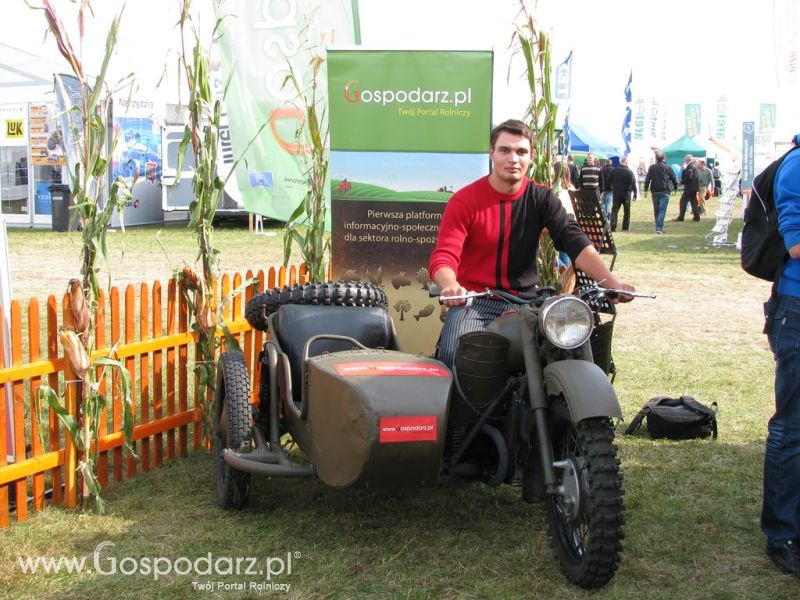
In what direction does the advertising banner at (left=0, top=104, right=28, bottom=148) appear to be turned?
toward the camera

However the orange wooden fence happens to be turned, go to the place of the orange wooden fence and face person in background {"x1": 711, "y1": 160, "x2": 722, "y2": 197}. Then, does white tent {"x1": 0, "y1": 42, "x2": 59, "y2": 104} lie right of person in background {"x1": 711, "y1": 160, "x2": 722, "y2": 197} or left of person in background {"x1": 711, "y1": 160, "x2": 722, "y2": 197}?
left

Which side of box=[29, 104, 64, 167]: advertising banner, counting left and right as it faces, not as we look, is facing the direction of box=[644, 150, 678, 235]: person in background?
left

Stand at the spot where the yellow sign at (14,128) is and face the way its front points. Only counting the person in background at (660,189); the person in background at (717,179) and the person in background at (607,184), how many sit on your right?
0

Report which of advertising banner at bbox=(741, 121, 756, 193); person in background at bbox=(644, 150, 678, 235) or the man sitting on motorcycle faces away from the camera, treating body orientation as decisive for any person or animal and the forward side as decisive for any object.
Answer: the person in background

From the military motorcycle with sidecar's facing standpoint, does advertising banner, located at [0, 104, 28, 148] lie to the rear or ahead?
to the rear

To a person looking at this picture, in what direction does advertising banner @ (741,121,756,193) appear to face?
facing the viewer

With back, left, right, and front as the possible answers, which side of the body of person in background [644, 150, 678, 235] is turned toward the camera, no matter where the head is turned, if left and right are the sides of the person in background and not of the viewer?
back

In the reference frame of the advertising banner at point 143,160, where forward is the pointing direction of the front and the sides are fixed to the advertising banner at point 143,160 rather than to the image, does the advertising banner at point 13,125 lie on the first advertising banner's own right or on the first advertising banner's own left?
on the first advertising banner's own right

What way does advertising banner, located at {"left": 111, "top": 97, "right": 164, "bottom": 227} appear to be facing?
toward the camera

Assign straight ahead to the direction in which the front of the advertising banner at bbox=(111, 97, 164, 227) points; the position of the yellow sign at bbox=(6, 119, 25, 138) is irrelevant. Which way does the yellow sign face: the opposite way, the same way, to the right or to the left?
the same way

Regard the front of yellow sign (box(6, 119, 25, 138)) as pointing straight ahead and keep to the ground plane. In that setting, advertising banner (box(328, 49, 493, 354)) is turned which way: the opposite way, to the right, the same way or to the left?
the same way

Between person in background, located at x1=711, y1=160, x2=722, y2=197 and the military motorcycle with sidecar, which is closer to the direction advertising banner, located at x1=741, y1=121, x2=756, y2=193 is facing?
the military motorcycle with sidecar

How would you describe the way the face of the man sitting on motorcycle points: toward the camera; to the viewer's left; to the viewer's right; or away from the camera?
toward the camera

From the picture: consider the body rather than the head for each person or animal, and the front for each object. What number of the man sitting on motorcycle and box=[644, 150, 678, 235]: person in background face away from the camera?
1

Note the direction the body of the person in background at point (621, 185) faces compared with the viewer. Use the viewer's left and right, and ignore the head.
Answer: facing away from the viewer
